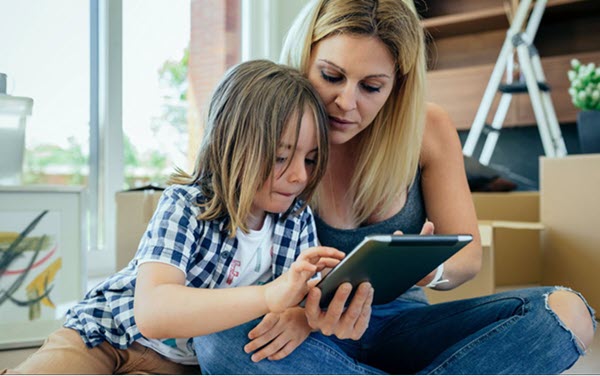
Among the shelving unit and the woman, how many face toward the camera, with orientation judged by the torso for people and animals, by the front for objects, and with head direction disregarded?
2

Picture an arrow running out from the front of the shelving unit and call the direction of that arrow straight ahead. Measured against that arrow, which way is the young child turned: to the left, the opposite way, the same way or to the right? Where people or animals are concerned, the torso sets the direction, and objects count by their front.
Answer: to the left

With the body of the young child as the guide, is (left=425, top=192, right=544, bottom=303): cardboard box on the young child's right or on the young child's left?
on the young child's left

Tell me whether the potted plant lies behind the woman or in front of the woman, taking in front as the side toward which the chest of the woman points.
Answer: behind

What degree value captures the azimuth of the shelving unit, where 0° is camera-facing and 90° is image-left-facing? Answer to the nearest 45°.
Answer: approximately 0°
